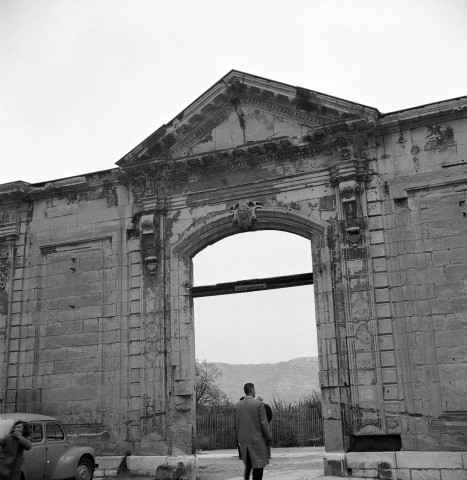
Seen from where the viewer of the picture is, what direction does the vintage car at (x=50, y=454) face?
facing away from the viewer and to the right of the viewer
